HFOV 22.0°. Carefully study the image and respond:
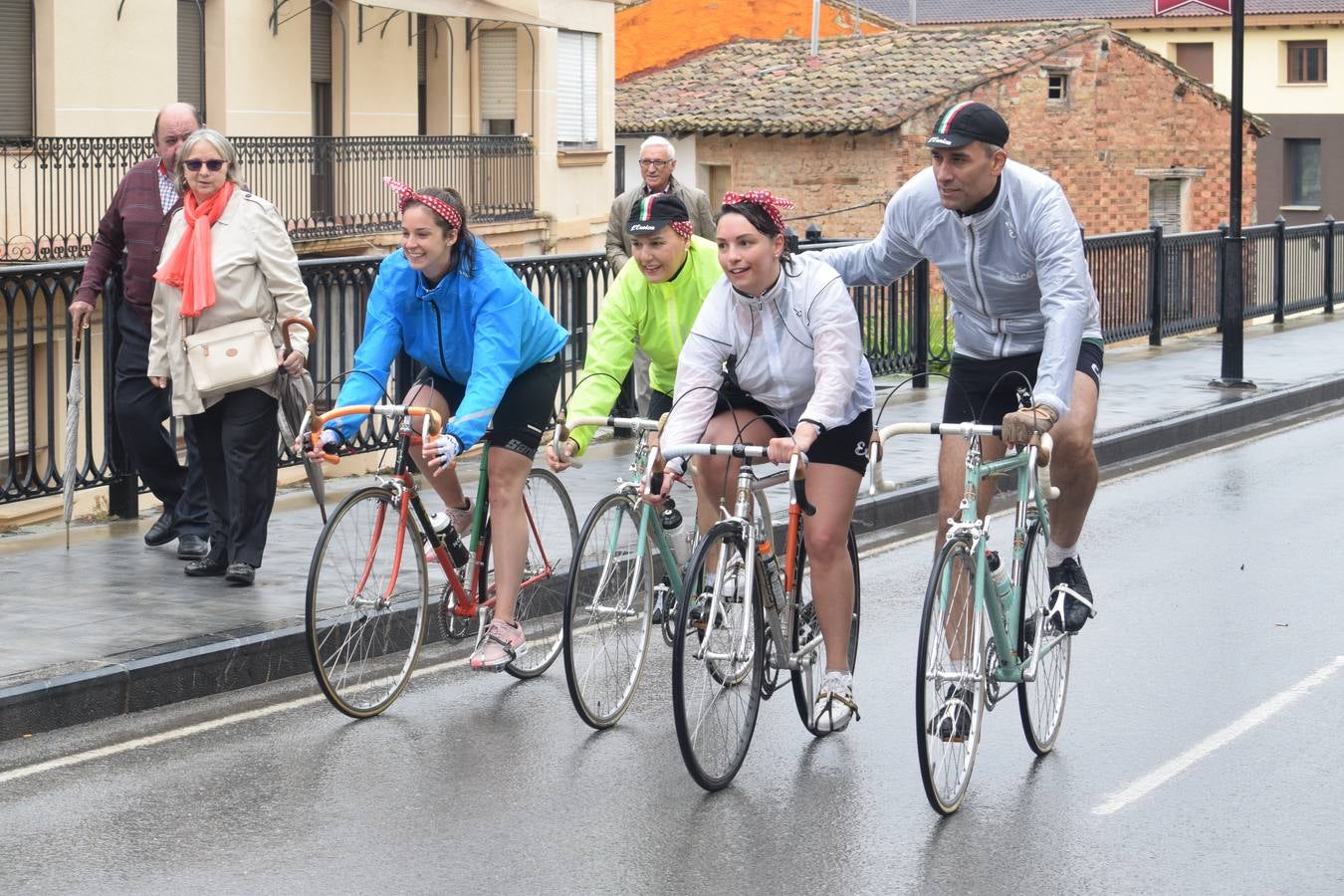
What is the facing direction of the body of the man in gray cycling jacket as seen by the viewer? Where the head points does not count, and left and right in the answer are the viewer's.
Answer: facing the viewer and to the left of the viewer

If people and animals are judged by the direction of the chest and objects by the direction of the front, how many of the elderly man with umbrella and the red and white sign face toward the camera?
2

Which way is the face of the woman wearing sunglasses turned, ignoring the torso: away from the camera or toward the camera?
toward the camera

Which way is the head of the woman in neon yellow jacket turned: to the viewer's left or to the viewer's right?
to the viewer's left

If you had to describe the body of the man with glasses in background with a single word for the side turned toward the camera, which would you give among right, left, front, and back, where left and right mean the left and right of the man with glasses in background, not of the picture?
front

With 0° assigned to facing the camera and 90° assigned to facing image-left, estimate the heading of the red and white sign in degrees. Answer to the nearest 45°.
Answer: approximately 0°

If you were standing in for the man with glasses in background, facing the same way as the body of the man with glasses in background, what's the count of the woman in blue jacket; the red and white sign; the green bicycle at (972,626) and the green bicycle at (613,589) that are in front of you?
3

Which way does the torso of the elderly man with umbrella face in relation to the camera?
toward the camera

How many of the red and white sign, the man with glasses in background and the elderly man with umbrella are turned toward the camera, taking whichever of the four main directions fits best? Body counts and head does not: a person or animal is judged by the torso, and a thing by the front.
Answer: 3

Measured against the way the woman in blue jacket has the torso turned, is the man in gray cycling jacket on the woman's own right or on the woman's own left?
on the woman's own left

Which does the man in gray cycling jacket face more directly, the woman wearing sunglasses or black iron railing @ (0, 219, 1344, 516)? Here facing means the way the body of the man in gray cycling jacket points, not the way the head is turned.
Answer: the woman wearing sunglasses
